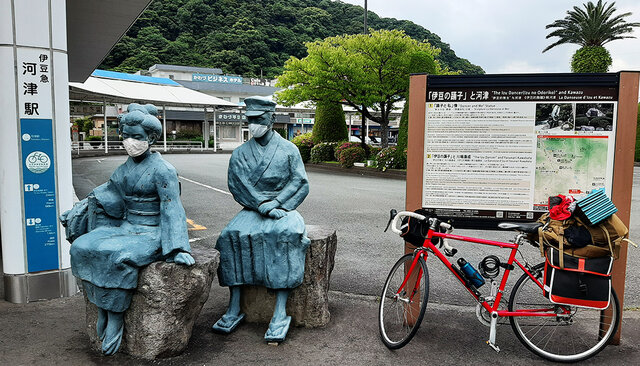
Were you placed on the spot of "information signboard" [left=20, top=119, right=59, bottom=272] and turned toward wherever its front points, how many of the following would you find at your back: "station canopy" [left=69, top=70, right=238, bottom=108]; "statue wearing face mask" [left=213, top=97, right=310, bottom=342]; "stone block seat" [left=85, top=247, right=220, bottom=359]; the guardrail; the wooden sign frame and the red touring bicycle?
2

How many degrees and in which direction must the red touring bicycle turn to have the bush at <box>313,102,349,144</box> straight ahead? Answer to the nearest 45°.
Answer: approximately 45° to its right

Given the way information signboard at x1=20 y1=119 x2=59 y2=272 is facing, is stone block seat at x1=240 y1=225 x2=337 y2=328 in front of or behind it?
in front

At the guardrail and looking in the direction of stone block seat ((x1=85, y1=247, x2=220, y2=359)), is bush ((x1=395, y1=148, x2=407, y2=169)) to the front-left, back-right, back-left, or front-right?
front-left

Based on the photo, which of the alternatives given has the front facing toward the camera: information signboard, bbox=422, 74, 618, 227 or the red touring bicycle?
the information signboard

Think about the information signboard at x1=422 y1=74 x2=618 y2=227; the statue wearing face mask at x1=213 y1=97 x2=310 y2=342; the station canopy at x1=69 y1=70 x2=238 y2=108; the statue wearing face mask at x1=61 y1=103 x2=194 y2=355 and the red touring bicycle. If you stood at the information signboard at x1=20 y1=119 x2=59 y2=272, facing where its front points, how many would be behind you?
1

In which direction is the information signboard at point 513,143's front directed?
toward the camera

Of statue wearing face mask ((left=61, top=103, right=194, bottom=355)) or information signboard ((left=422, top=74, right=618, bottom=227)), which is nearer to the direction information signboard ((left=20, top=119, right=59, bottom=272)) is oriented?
the statue wearing face mask

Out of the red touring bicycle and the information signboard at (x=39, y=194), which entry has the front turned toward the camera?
the information signboard

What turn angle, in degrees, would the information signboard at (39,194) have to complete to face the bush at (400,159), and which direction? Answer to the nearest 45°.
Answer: approximately 135° to its left

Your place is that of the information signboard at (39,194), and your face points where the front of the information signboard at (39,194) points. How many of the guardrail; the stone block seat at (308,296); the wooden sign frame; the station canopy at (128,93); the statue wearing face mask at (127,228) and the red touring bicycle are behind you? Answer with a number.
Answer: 2

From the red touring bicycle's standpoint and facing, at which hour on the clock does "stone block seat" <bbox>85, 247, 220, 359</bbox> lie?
The stone block seat is roughly at 11 o'clock from the red touring bicycle.

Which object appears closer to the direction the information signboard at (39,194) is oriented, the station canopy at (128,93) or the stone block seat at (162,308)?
the stone block seat

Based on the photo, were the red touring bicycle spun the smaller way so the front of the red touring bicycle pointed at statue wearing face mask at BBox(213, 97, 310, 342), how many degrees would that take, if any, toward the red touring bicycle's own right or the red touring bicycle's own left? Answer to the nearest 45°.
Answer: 0° — it already faces it

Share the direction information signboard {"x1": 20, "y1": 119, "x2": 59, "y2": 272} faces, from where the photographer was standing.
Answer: facing the viewer

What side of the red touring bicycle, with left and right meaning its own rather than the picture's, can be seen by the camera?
left

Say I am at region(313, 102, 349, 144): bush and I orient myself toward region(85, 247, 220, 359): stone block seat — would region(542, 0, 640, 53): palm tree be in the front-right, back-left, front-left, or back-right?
back-left

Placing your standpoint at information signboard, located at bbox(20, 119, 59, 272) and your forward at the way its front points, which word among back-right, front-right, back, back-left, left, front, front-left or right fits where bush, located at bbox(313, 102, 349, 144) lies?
back-left

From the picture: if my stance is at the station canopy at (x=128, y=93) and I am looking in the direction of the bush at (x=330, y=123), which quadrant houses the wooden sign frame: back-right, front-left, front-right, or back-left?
front-right

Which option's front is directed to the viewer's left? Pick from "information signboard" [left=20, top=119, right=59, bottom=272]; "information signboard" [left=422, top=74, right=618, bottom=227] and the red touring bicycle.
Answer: the red touring bicycle
